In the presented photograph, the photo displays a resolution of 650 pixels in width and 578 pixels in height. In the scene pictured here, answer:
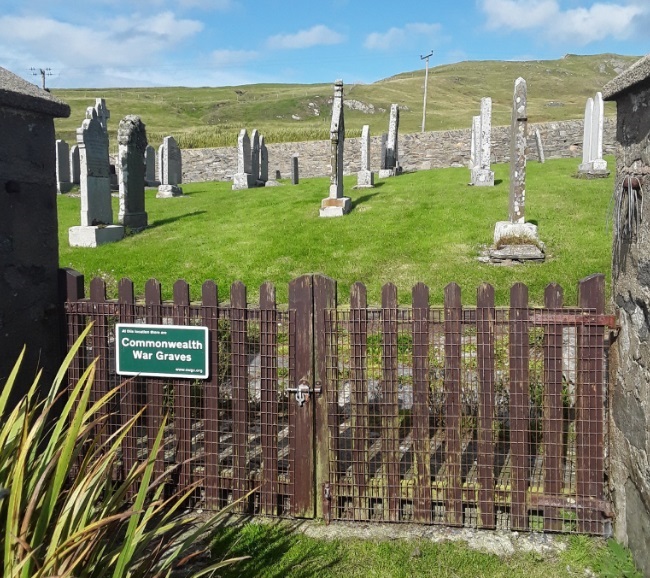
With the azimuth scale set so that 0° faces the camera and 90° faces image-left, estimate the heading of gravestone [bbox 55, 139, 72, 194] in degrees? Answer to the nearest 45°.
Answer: approximately 315°

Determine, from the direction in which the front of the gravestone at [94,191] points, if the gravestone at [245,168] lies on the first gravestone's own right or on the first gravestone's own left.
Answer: on the first gravestone's own left

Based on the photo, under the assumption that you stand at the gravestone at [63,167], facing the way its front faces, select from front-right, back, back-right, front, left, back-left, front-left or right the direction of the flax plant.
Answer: front-right

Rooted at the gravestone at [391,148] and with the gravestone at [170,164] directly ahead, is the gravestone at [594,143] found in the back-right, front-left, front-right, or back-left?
back-left

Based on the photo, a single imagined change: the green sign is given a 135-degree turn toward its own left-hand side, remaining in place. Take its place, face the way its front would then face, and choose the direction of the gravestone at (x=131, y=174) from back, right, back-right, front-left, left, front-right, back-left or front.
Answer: front-left

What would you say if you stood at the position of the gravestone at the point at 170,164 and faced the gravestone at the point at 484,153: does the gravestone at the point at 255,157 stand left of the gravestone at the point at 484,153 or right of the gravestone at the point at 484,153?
left

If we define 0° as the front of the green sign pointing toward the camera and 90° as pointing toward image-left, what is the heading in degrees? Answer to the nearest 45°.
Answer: approximately 0°

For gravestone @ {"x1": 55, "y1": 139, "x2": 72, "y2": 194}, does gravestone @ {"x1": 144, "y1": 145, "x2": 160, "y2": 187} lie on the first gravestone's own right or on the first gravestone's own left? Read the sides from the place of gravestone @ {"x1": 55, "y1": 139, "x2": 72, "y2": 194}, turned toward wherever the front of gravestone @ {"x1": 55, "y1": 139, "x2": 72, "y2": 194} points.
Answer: on the first gravestone's own left

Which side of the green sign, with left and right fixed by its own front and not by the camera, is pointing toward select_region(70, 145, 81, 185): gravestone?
back

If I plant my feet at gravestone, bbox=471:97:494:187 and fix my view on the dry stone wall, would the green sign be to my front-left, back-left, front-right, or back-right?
back-left
